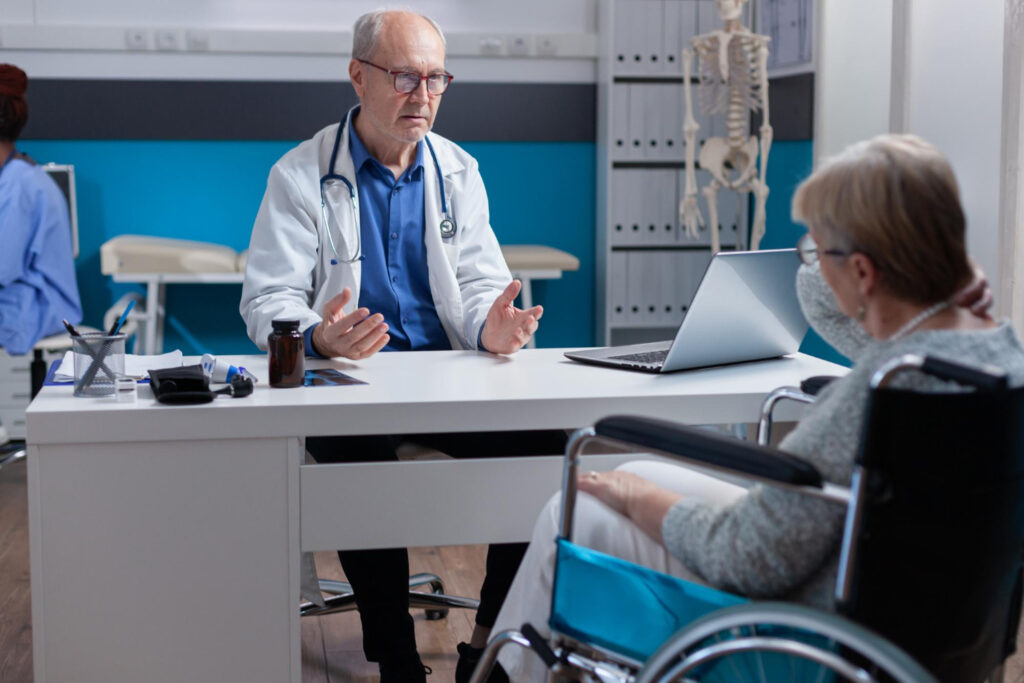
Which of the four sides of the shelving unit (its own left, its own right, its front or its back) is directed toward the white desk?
front

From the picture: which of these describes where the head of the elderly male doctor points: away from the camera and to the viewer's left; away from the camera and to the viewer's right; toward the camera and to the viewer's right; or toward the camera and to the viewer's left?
toward the camera and to the viewer's right

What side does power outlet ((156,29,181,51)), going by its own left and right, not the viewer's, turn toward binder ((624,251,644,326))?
left

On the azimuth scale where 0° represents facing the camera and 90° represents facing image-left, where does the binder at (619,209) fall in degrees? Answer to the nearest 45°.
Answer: approximately 0°

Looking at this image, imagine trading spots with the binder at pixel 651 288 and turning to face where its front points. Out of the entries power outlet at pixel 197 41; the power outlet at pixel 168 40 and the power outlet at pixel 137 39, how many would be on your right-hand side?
3

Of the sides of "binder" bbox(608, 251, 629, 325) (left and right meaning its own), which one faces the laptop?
front

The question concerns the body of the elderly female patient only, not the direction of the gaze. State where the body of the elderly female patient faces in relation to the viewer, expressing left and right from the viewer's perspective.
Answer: facing away from the viewer and to the left of the viewer

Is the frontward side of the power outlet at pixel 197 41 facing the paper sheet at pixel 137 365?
yes

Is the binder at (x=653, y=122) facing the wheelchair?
yes

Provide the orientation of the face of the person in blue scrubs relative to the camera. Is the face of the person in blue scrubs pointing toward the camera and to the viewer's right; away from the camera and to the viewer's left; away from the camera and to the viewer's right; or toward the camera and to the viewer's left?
away from the camera and to the viewer's left
